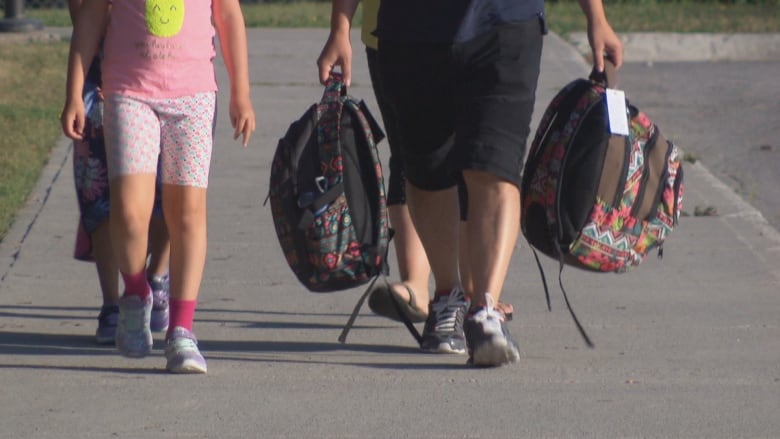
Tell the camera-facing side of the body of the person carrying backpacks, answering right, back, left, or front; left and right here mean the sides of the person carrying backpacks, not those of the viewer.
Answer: front

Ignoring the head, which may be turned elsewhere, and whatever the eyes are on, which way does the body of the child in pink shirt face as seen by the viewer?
toward the camera

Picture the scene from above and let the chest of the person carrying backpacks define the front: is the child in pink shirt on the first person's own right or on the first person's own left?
on the first person's own right

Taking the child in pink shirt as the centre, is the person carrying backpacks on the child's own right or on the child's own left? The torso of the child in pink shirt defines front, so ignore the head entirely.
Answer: on the child's own left

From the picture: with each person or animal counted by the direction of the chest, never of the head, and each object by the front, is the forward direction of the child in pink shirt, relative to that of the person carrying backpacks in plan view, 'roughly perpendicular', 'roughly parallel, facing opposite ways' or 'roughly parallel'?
roughly parallel

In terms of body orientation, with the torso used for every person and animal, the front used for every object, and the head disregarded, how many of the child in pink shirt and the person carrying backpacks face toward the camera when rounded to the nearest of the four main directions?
2
